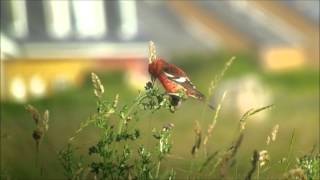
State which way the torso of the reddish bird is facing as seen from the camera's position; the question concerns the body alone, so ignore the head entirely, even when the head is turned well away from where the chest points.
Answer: to the viewer's left
